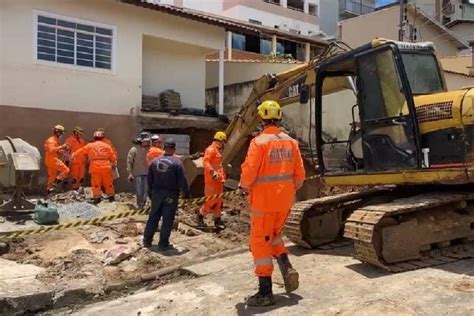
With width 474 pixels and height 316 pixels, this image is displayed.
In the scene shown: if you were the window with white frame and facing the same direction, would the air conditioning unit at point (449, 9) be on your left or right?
on your left

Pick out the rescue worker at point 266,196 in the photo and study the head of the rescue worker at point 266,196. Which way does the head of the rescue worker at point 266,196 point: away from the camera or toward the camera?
away from the camera

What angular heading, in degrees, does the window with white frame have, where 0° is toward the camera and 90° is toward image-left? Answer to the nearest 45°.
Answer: approximately 315°

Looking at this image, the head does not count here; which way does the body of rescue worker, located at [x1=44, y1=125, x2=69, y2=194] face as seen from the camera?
to the viewer's right

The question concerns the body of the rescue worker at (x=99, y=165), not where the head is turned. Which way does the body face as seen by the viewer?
away from the camera

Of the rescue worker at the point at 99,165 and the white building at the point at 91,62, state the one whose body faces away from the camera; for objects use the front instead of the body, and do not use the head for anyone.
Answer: the rescue worker
